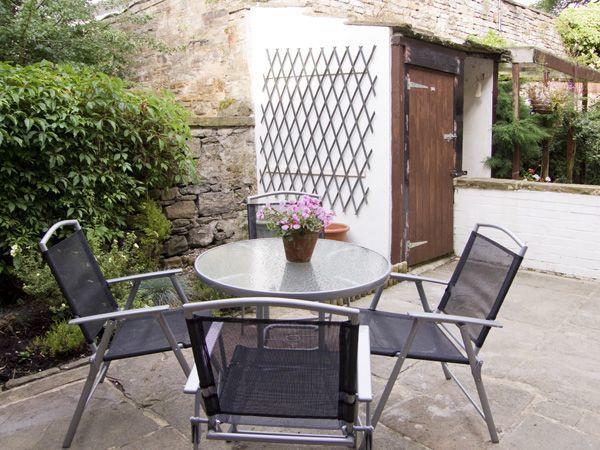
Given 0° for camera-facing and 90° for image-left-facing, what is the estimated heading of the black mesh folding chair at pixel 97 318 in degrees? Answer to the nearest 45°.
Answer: approximately 270°

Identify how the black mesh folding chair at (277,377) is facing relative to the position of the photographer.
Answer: facing away from the viewer

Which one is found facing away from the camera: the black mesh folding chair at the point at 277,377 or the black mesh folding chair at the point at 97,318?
the black mesh folding chair at the point at 277,377

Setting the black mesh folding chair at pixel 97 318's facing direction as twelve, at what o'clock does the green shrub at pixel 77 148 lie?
The green shrub is roughly at 9 o'clock from the black mesh folding chair.

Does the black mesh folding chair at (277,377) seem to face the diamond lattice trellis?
yes

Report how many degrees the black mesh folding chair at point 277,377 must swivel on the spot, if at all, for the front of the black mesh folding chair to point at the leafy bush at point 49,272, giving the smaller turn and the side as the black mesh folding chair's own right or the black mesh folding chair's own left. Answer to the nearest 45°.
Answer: approximately 45° to the black mesh folding chair's own left

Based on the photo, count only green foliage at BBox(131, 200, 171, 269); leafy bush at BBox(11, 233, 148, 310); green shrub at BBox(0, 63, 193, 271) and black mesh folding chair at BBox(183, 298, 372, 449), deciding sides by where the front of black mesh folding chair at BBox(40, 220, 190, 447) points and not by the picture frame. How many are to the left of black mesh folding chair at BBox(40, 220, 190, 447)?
3

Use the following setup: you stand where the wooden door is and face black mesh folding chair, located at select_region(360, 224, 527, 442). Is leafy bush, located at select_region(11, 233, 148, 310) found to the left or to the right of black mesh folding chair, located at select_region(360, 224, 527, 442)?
right

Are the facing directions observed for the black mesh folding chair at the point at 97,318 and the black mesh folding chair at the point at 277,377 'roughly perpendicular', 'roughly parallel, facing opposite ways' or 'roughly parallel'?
roughly perpendicular

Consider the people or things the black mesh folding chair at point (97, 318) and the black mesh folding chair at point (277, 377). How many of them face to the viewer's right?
1

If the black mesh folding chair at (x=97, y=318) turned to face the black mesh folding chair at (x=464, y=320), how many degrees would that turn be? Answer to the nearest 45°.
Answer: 0° — it already faces it
